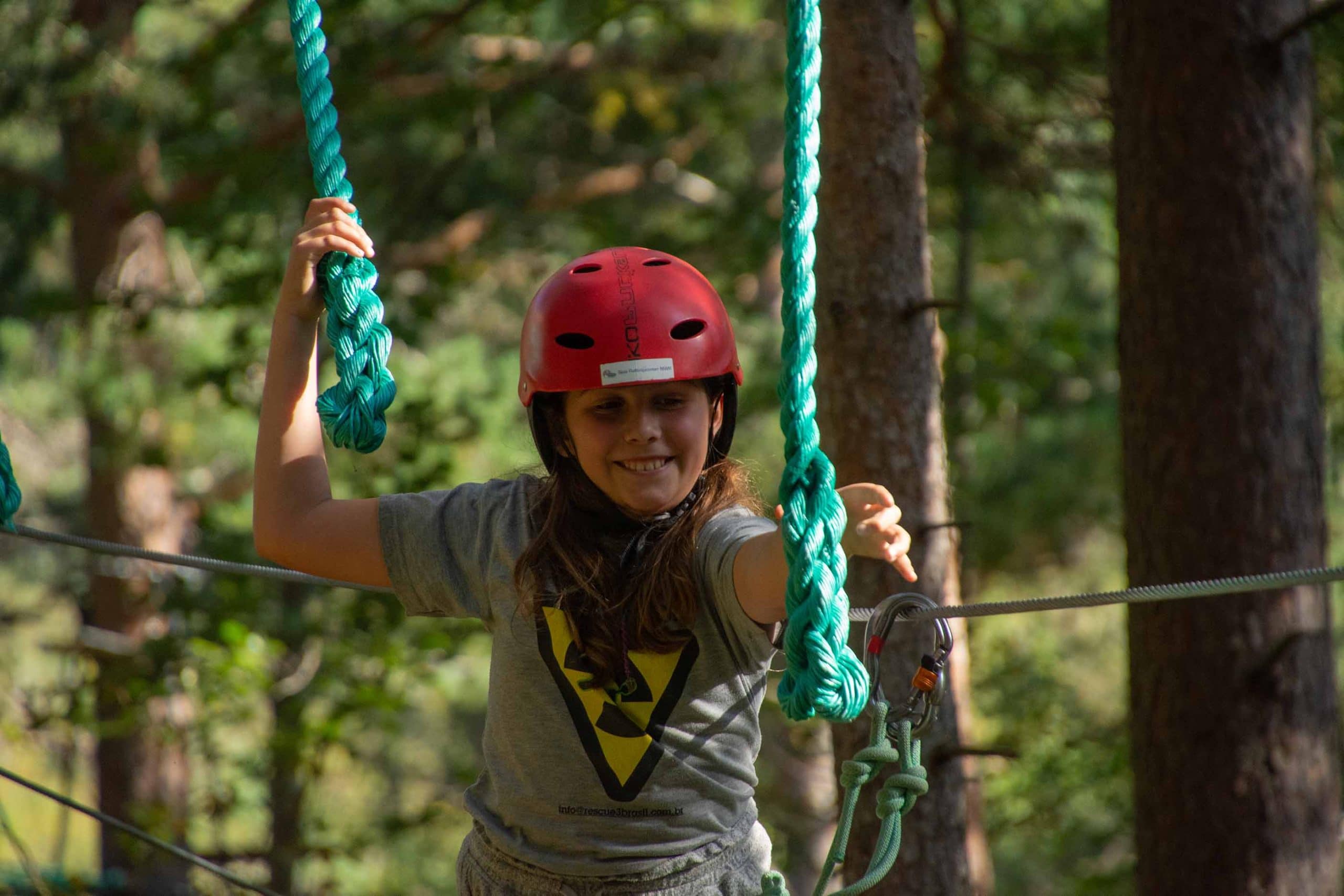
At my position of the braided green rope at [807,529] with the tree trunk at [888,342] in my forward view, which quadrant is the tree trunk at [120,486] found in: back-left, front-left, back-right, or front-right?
front-left

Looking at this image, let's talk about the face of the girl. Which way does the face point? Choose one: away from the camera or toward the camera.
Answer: toward the camera

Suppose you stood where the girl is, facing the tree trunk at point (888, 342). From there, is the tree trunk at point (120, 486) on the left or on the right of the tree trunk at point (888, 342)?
left

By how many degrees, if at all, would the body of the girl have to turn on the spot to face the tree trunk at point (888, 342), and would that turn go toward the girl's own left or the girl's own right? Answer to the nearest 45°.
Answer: approximately 135° to the girl's own left

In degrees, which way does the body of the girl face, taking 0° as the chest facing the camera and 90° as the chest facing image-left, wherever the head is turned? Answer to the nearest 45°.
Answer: approximately 0°

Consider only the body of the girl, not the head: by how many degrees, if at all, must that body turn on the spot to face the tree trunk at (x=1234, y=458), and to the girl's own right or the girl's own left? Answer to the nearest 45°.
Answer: approximately 135° to the girl's own left

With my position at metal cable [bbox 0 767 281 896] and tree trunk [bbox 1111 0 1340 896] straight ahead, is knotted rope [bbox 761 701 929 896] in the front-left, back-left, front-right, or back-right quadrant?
front-right
